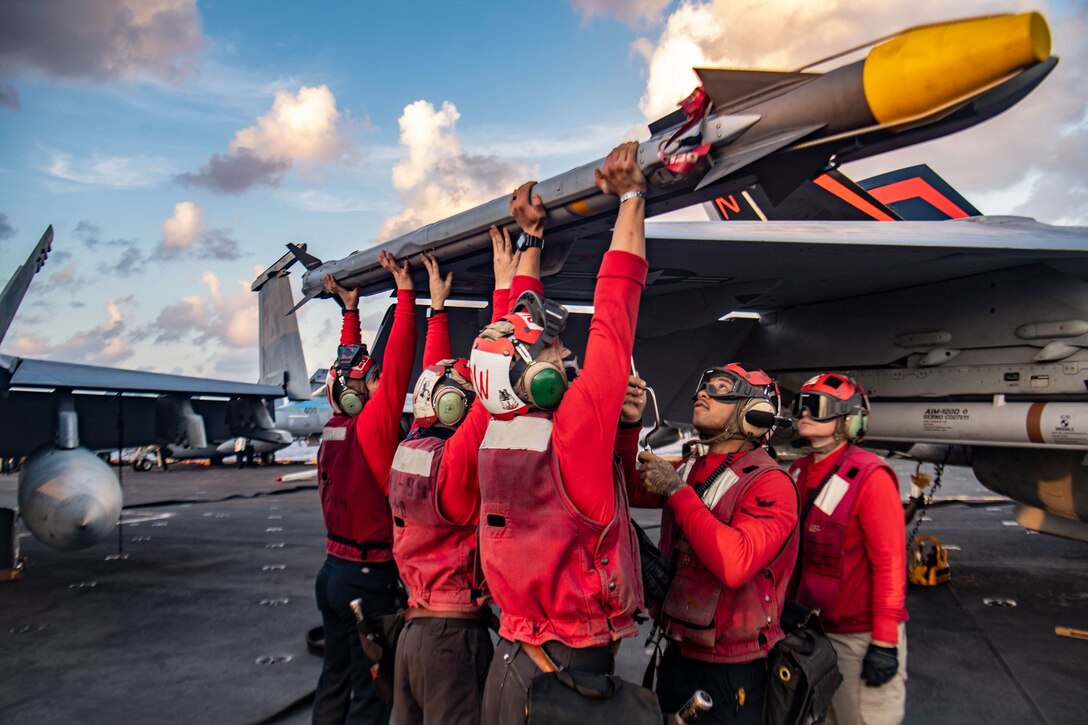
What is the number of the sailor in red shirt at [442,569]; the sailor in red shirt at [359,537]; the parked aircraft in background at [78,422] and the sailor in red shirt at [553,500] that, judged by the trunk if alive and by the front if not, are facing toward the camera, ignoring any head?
1

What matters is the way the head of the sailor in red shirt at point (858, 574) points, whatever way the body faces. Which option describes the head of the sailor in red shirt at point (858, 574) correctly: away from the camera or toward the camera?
toward the camera

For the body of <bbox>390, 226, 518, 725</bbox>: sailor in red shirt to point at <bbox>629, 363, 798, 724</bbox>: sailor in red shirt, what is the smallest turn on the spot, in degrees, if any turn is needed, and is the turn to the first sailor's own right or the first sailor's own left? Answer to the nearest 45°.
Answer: approximately 90° to the first sailor's own right

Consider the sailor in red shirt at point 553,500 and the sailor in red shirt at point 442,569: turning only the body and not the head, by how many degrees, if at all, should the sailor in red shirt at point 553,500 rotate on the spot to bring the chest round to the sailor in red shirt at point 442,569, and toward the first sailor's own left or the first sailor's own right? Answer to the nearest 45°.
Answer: approximately 90° to the first sailor's own left

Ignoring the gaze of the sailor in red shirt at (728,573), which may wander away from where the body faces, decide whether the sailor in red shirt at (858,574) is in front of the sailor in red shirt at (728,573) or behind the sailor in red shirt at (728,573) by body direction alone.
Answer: behind

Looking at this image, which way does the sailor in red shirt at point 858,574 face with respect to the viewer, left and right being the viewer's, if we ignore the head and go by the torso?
facing the viewer and to the left of the viewer

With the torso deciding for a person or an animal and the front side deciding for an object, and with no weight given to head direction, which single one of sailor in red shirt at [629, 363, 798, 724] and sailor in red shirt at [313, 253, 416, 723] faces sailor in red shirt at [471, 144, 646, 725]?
sailor in red shirt at [629, 363, 798, 724]

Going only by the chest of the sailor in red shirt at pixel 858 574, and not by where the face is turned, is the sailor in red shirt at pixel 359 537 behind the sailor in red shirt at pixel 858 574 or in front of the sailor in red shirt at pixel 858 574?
in front

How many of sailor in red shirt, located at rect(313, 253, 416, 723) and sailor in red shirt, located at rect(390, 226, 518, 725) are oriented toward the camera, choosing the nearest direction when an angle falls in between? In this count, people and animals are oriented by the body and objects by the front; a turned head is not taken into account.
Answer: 0

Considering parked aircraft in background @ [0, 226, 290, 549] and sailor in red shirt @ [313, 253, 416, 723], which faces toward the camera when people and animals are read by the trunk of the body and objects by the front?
the parked aircraft in background

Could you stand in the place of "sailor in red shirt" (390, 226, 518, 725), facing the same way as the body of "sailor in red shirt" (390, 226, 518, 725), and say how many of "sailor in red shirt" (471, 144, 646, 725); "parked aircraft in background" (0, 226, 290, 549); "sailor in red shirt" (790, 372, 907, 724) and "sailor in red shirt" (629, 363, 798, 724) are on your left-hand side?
1

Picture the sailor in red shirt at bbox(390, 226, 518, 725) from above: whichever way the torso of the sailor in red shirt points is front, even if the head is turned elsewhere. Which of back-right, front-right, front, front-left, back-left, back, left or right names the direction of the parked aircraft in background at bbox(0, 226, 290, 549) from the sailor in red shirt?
left

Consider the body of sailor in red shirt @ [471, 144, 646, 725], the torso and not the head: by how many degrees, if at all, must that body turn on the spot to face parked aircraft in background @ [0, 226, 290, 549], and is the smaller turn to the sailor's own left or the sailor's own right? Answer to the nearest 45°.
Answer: approximately 90° to the sailor's own left
